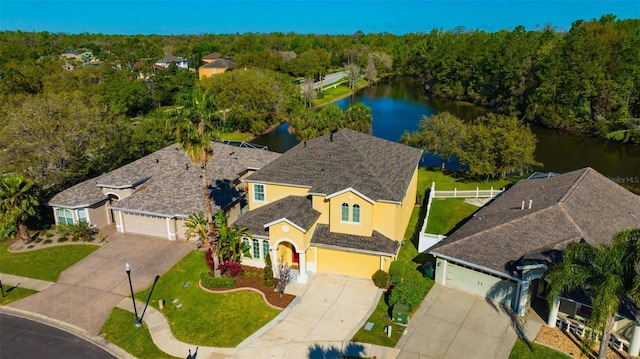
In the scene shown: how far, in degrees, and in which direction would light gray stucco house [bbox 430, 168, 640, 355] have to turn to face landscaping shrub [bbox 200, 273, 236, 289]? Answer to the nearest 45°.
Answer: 0° — it already faces it

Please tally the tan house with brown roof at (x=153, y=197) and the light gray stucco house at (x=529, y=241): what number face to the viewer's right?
0

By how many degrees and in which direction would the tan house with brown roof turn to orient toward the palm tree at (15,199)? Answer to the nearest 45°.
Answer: approximately 45° to its right

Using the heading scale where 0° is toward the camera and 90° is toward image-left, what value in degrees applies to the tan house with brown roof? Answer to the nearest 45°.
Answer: approximately 45°

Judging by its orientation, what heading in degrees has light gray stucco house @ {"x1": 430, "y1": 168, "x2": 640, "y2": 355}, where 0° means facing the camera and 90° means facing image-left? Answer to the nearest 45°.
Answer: approximately 45°

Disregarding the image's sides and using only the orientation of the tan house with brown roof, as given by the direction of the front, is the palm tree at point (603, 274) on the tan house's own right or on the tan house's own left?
on the tan house's own left

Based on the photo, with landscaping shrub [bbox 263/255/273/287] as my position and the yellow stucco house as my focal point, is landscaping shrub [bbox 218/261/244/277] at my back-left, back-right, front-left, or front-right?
back-left
